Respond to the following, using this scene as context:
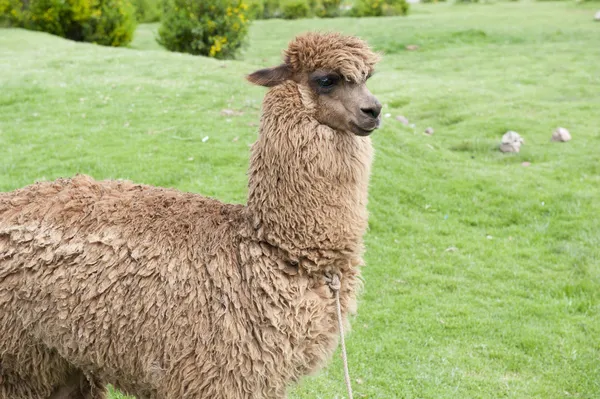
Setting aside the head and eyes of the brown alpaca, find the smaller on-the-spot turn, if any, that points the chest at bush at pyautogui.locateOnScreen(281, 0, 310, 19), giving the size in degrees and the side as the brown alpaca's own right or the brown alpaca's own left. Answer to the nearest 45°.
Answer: approximately 90° to the brown alpaca's own left

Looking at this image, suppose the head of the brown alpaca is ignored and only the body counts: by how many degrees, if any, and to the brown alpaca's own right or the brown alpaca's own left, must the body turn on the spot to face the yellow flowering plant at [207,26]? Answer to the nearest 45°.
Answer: approximately 90° to the brown alpaca's own left

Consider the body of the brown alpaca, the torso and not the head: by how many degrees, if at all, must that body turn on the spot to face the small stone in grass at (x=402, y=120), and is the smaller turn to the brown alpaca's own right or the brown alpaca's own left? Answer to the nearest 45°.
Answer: approximately 45° to the brown alpaca's own left

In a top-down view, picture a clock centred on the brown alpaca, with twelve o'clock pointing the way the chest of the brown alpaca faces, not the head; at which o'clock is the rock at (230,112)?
The rock is roughly at 9 o'clock from the brown alpaca.

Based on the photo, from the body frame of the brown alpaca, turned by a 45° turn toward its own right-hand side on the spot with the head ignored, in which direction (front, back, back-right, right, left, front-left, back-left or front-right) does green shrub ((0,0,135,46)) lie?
back-left

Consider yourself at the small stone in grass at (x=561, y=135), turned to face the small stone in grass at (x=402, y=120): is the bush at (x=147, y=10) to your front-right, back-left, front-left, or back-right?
front-right

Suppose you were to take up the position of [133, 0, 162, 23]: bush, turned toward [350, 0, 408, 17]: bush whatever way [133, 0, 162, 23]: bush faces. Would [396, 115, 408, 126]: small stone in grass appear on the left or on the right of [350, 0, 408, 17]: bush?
right

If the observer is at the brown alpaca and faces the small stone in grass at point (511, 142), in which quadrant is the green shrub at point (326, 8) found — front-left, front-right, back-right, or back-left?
front-left

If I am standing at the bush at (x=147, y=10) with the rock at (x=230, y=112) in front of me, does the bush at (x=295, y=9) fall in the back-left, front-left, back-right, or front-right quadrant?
front-left

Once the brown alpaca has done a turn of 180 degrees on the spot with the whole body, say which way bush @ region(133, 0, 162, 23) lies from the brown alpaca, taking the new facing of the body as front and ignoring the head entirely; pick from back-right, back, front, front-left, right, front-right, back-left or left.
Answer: right

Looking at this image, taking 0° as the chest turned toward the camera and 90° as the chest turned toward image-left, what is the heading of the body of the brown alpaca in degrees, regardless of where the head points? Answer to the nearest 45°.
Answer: approximately 270°

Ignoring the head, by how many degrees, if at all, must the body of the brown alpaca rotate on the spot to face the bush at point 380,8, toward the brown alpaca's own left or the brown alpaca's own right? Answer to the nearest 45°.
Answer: approximately 90° to the brown alpaca's own left

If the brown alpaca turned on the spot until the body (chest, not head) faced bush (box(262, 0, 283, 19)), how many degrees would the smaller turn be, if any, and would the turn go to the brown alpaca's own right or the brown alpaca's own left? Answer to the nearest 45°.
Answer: approximately 90° to the brown alpaca's own left

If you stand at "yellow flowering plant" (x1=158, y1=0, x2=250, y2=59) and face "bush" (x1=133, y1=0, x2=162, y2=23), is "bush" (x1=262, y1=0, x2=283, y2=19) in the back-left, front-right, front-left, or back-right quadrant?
front-right

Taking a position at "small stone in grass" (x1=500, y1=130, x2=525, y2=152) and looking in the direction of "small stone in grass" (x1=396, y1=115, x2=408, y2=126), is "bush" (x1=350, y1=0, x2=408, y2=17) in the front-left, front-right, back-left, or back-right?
front-right

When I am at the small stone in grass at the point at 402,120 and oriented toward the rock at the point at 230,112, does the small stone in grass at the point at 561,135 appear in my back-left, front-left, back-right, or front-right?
back-left

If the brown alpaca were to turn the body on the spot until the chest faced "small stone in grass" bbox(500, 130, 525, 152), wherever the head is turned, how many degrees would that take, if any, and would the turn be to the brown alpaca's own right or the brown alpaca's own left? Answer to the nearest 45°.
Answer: approximately 45° to the brown alpaca's own left

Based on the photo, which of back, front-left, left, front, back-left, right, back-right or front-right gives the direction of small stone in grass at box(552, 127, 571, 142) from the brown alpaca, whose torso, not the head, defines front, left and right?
front-left
